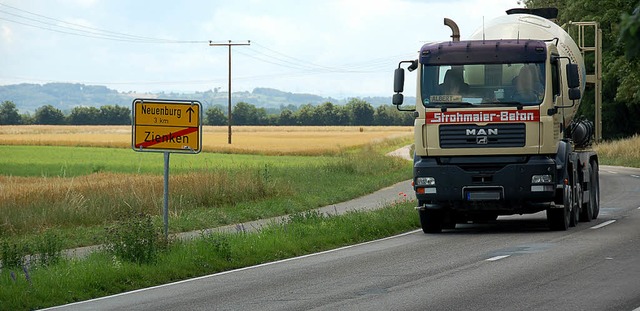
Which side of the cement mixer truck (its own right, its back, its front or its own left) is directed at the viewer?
front

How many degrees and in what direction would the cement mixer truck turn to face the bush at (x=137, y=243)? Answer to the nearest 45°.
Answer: approximately 45° to its right

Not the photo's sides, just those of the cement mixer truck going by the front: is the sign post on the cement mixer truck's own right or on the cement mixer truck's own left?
on the cement mixer truck's own right
